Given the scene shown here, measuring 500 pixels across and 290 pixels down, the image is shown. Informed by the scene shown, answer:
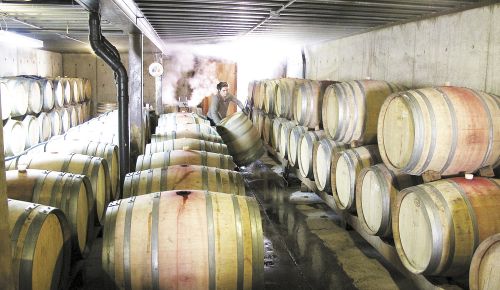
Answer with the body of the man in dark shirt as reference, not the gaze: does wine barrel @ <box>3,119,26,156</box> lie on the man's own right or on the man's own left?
on the man's own right

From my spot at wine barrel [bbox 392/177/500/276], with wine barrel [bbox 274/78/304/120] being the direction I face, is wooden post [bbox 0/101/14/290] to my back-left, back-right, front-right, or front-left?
back-left

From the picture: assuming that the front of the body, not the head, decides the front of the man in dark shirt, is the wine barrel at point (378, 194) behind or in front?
in front

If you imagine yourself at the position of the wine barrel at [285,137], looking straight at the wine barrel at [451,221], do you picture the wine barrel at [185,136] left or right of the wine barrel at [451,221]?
right

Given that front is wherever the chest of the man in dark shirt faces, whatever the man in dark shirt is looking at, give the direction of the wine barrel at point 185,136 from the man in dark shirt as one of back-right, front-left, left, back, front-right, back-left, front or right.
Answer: front-right

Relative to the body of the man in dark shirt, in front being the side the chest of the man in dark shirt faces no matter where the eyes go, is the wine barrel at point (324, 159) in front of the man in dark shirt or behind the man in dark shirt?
in front

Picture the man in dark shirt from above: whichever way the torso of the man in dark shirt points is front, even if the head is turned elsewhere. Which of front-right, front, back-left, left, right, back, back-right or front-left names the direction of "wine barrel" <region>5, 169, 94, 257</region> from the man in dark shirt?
front-right

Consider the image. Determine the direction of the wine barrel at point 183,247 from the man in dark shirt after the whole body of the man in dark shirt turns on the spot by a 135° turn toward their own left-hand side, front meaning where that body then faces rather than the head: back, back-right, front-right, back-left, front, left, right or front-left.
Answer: back

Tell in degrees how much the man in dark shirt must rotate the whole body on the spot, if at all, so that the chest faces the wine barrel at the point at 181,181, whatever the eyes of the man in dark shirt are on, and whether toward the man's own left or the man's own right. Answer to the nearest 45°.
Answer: approximately 45° to the man's own right
